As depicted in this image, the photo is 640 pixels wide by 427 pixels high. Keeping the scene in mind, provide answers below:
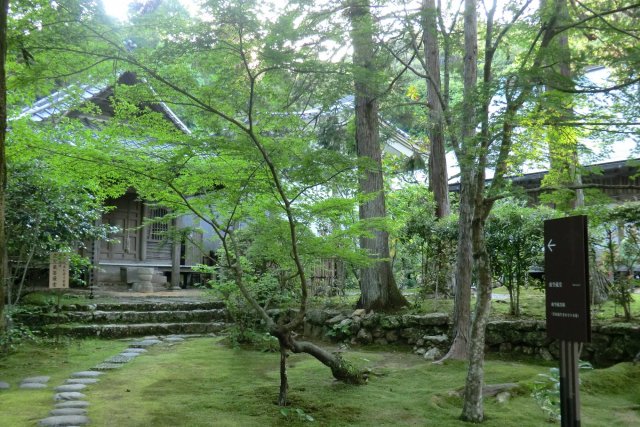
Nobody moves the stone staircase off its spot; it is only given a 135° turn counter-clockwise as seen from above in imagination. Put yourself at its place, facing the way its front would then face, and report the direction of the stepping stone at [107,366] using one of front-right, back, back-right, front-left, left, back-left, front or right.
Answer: back-right

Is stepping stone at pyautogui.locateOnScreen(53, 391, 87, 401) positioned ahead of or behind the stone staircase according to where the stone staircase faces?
ahead

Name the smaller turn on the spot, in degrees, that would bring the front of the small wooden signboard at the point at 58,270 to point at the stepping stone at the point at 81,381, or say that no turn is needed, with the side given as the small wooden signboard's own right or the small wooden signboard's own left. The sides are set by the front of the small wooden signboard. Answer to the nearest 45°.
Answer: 0° — it already faces it

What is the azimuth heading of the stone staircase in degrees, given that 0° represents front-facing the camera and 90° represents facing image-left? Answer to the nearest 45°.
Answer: approximately 0°

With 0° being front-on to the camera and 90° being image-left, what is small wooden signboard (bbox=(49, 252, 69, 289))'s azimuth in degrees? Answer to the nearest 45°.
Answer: approximately 0°

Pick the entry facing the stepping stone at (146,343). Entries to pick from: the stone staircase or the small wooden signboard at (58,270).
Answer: the stone staircase

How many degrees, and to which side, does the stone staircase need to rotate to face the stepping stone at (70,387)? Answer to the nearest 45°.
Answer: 0° — it already faces it

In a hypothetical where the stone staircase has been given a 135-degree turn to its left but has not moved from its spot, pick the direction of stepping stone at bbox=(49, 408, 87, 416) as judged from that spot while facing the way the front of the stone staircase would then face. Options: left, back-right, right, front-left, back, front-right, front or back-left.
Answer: back-right

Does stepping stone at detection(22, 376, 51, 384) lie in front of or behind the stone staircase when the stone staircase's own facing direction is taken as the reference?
in front

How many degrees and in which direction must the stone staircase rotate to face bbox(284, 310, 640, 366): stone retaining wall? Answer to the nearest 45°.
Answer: approximately 45° to its left

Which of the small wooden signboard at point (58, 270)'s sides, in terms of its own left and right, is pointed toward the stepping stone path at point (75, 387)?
front

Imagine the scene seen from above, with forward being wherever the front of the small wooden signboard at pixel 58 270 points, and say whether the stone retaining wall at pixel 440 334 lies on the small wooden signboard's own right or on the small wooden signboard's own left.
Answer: on the small wooden signboard's own left

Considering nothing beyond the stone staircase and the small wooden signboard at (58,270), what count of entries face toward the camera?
2

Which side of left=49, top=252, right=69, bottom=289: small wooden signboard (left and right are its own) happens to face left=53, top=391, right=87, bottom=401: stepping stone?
front

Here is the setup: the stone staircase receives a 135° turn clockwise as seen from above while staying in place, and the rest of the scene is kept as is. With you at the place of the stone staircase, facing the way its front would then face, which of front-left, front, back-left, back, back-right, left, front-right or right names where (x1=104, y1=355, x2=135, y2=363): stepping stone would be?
back-left

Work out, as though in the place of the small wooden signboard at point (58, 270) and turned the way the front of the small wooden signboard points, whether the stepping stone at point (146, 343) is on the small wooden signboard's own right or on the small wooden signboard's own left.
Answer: on the small wooden signboard's own left
